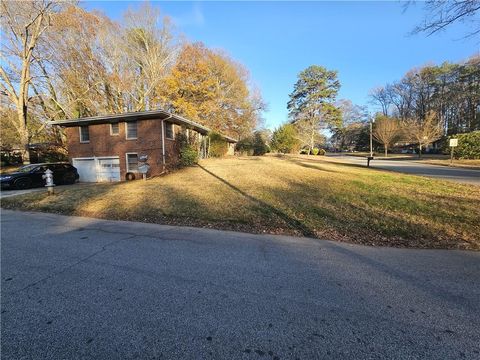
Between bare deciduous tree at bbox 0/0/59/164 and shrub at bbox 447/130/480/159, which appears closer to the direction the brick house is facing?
the shrub

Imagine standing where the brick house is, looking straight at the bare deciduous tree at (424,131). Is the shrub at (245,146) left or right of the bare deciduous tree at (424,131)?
left

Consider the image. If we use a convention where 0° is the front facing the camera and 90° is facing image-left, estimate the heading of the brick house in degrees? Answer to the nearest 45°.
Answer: approximately 315°

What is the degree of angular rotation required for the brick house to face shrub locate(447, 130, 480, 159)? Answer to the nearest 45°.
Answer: approximately 45° to its left

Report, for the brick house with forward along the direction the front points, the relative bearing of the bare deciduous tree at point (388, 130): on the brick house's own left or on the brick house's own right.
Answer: on the brick house's own left

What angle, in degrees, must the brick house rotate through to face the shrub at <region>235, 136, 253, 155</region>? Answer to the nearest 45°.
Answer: approximately 90° to its left

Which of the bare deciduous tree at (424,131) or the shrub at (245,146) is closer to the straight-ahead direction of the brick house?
the bare deciduous tree

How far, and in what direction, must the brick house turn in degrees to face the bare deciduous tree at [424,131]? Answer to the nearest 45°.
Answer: approximately 45° to its left

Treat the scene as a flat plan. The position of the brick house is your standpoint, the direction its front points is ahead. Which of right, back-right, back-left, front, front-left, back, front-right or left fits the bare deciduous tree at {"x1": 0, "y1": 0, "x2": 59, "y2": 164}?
back

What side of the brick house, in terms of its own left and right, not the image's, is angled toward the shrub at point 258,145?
left
